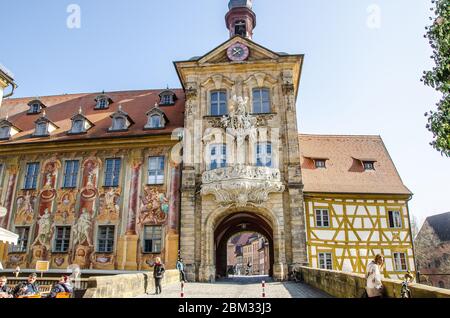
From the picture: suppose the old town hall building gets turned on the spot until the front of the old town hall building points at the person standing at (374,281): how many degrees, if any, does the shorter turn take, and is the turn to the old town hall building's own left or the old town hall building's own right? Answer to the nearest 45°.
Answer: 0° — it already faces them

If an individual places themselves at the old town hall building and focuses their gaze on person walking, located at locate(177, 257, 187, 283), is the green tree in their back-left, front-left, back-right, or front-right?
front-left

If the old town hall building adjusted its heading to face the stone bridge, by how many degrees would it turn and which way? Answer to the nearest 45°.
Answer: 0° — it already faces it

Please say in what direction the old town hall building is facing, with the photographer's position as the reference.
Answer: facing the viewer

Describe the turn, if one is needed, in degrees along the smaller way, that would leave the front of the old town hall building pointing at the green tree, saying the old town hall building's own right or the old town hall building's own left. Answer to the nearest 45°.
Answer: approximately 45° to the old town hall building's own left
